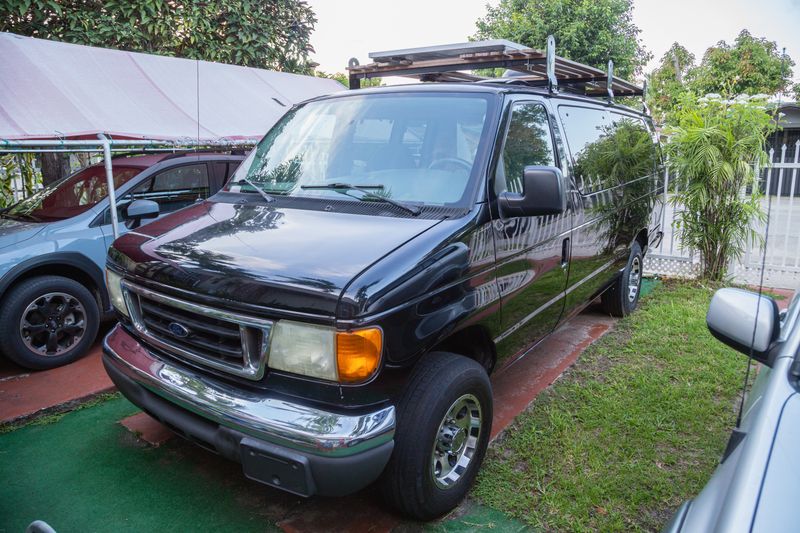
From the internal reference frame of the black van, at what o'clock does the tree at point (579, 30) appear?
The tree is roughly at 5 o'clock from the black van.

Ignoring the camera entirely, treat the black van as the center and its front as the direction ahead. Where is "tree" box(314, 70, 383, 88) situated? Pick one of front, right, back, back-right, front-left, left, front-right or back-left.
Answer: back-right

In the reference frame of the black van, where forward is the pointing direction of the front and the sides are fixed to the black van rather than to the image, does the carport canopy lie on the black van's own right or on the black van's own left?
on the black van's own right

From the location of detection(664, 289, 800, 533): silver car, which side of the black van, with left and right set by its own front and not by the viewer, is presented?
left

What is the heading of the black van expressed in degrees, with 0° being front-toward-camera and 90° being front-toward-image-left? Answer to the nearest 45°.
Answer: approximately 45°

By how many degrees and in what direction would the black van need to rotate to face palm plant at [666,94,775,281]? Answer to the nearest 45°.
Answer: approximately 180°

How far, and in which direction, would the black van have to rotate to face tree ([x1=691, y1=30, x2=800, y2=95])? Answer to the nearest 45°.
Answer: approximately 180°

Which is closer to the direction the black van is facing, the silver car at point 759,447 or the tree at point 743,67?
the silver car

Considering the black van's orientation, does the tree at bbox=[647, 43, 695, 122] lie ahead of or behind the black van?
behind
